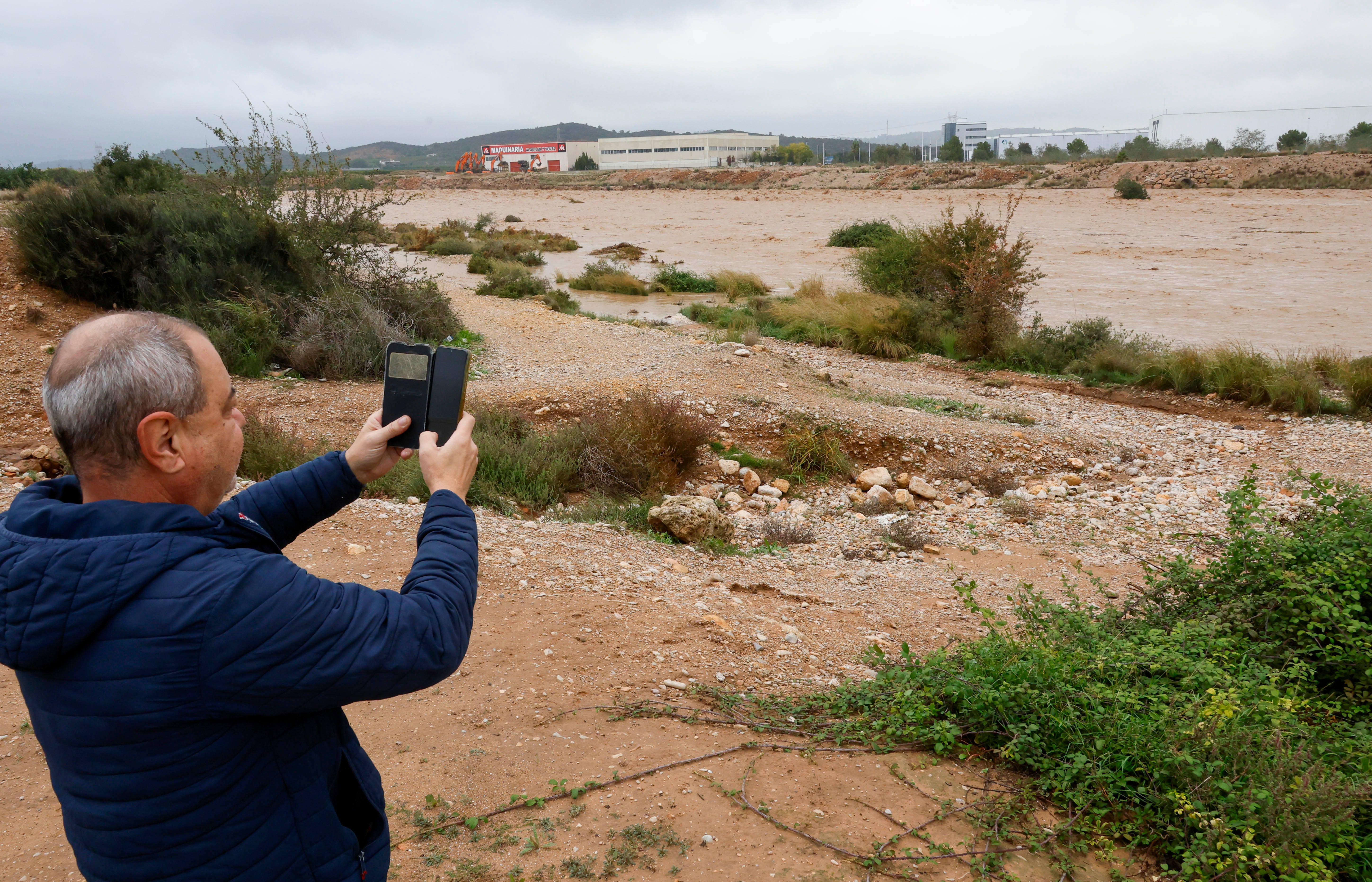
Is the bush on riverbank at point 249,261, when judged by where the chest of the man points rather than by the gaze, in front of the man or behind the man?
in front

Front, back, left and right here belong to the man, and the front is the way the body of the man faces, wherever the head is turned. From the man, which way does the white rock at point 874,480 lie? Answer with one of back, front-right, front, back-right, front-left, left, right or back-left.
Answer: front

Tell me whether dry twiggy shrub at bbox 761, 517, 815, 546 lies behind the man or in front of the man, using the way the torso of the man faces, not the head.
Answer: in front

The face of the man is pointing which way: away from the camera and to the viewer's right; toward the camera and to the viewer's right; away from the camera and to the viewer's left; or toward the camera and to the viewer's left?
away from the camera and to the viewer's right

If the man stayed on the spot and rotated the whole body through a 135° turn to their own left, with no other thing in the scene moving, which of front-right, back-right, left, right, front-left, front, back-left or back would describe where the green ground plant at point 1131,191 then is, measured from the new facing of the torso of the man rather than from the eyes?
back-right

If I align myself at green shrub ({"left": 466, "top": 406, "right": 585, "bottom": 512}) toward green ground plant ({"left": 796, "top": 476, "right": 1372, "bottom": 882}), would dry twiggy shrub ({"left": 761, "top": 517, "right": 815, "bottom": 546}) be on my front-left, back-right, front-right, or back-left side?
front-left

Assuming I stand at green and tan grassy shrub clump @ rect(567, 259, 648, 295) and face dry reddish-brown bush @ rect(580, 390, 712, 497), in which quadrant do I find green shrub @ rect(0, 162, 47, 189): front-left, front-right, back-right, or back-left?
back-right

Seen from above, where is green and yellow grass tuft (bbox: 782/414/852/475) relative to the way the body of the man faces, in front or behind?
in front

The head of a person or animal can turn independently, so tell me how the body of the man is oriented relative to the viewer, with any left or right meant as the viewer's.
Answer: facing away from the viewer and to the right of the viewer

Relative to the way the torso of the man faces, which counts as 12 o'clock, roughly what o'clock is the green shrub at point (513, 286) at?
The green shrub is roughly at 11 o'clock from the man.

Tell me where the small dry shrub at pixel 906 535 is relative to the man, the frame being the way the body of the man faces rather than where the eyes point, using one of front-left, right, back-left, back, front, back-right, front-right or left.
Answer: front

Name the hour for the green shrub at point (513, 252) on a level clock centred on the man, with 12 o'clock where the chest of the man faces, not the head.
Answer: The green shrub is roughly at 11 o'clock from the man.
